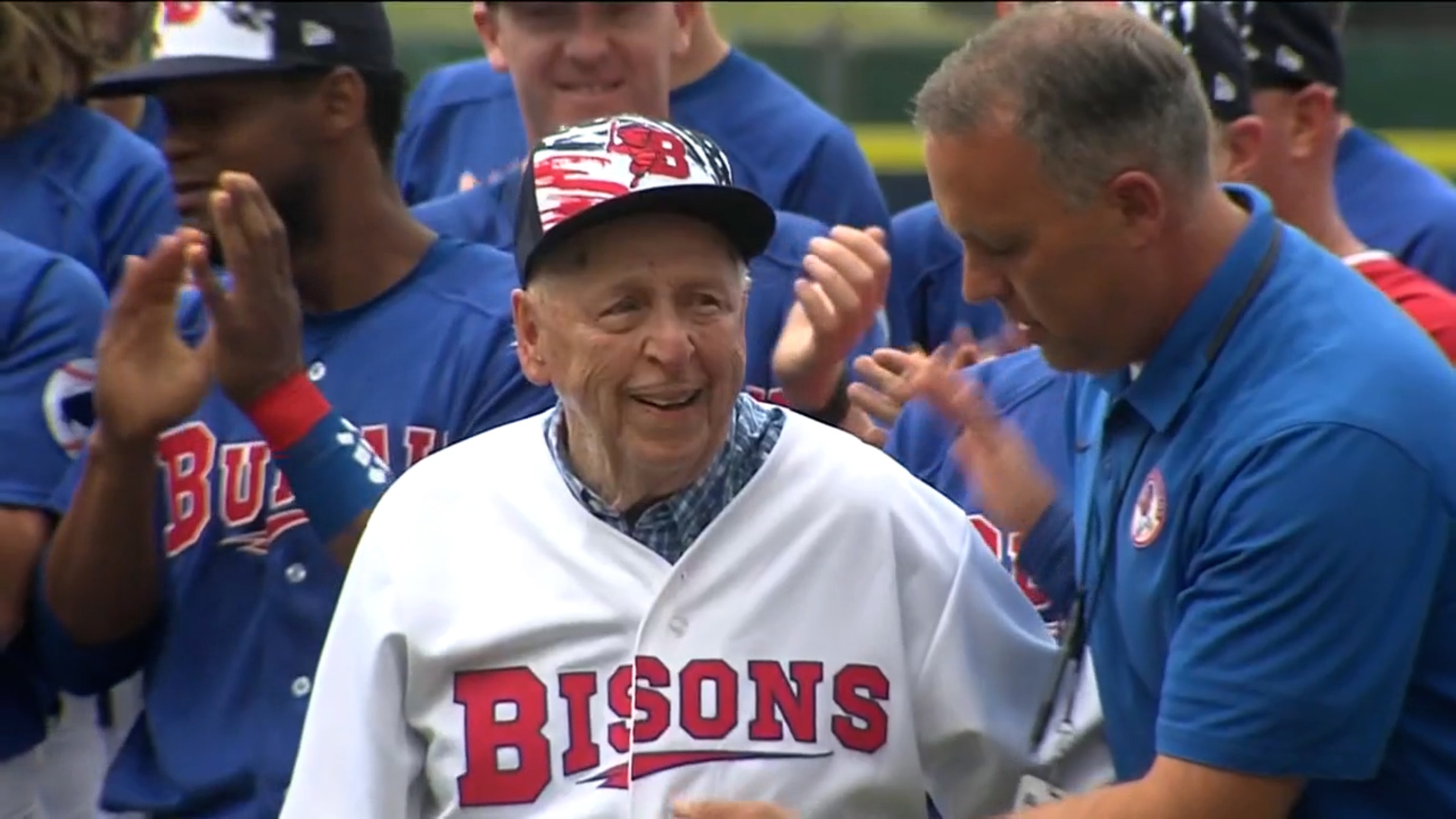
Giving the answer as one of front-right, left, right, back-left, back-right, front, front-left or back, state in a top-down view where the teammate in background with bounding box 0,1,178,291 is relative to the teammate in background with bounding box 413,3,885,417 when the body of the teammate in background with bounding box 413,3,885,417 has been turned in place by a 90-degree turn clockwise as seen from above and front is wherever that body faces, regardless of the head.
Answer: front

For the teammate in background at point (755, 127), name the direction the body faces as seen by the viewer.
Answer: toward the camera

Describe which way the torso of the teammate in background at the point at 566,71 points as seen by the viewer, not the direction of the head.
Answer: toward the camera

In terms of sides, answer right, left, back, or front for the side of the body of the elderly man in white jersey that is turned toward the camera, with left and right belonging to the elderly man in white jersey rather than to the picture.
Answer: front

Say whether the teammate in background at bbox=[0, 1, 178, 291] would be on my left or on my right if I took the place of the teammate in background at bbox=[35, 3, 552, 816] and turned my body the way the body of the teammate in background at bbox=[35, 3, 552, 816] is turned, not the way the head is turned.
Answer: on my right

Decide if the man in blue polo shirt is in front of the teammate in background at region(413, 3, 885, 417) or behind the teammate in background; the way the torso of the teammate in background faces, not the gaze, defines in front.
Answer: in front

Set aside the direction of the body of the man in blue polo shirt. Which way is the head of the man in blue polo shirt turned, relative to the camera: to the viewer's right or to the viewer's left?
to the viewer's left

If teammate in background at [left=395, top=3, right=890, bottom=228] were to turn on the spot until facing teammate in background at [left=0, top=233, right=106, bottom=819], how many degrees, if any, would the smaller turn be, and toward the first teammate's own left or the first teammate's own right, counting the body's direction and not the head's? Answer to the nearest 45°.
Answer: approximately 45° to the first teammate's own right

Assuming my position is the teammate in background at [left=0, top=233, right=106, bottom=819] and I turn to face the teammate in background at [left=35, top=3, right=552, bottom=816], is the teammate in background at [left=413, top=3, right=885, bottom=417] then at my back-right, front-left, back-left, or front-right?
front-left

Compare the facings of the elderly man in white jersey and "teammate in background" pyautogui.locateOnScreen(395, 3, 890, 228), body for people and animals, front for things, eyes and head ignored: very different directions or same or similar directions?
same or similar directions

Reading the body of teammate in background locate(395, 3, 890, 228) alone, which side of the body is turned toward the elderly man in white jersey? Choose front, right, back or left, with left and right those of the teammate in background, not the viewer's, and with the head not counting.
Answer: front

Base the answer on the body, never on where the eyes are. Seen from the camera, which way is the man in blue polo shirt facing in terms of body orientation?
to the viewer's left

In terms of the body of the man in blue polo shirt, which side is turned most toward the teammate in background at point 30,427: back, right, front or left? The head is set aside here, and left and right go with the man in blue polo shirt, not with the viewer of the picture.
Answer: front
